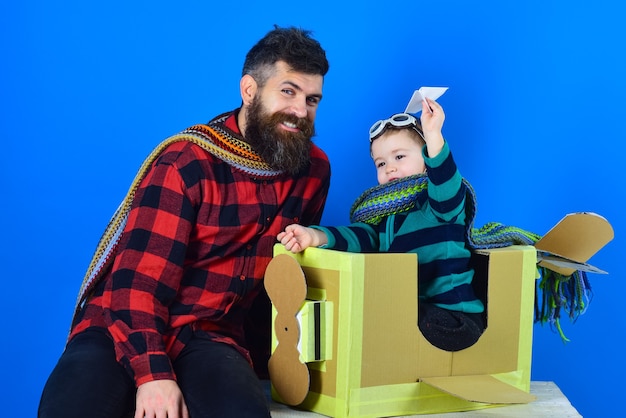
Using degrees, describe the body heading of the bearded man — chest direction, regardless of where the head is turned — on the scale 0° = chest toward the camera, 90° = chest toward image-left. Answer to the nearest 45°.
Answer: approximately 315°

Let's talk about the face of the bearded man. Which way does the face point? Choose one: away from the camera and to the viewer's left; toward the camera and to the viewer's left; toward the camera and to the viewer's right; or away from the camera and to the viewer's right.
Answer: toward the camera and to the viewer's right

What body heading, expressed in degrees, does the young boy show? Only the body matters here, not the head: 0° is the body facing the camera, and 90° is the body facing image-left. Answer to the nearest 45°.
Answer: approximately 45°

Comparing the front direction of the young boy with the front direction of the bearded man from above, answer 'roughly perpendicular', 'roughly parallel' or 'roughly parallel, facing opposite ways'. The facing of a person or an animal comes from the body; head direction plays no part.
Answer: roughly perpendicular

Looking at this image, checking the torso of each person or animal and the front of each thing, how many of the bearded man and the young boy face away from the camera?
0

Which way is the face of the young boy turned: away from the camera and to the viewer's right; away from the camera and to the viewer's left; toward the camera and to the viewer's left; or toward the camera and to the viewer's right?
toward the camera and to the viewer's left
